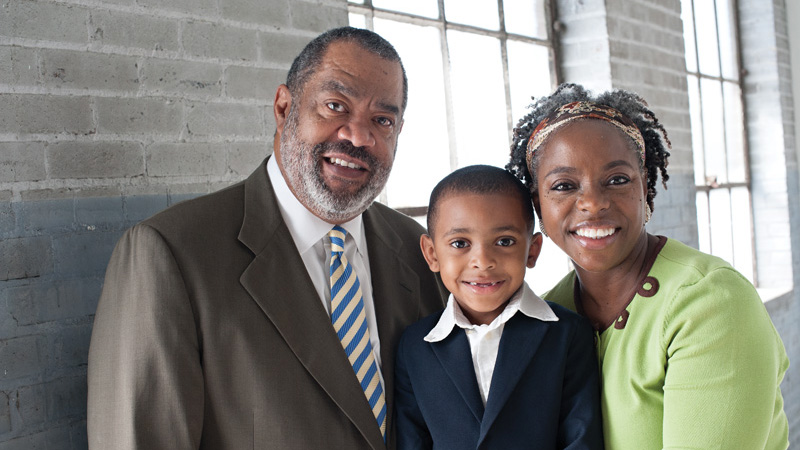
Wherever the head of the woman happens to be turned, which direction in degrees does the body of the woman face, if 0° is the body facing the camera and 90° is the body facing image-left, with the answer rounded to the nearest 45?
approximately 45°

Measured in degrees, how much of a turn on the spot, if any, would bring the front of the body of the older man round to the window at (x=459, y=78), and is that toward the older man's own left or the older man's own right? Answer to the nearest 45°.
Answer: approximately 90° to the older man's own left

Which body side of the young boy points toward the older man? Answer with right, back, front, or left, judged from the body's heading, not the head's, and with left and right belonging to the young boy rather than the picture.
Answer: right

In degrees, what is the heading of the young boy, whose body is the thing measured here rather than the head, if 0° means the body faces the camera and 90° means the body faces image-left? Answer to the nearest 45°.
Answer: approximately 0°

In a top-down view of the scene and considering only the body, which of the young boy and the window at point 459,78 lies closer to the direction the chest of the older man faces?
the young boy

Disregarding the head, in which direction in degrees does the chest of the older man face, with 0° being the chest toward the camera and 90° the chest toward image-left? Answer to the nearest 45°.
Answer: approximately 315°

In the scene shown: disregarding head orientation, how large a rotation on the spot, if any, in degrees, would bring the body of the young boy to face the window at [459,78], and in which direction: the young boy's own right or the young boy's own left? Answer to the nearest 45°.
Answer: approximately 180°

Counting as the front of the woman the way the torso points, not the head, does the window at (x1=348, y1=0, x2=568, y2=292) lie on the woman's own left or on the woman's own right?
on the woman's own right
